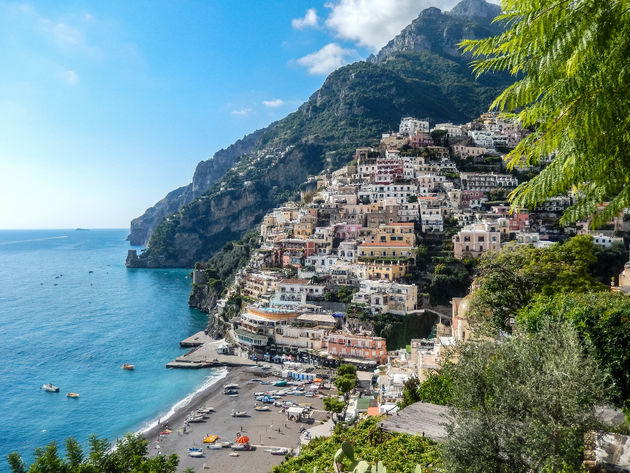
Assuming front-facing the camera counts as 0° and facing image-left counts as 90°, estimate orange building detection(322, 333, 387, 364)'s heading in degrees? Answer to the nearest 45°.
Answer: approximately 0°

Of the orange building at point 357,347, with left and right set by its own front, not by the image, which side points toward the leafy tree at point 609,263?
left

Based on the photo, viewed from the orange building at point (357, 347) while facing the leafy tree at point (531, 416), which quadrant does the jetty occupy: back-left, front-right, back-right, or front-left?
back-right

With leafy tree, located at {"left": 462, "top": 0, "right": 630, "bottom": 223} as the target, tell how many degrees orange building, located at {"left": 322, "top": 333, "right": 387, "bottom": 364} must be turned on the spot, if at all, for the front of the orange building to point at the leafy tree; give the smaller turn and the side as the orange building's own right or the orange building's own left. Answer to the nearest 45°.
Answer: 0° — it already faces it

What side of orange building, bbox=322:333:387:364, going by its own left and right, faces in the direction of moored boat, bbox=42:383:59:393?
right

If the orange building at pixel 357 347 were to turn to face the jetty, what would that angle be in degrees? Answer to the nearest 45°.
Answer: approximately 90° to its right
